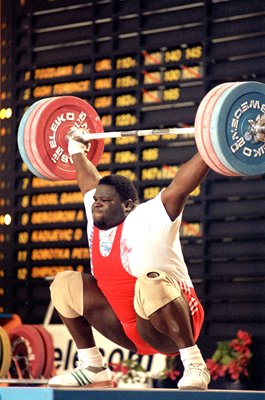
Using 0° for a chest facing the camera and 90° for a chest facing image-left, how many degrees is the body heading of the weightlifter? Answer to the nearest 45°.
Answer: approximately 45°

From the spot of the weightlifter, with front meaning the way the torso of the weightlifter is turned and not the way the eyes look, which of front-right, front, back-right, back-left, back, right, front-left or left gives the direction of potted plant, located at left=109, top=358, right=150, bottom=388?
back-right

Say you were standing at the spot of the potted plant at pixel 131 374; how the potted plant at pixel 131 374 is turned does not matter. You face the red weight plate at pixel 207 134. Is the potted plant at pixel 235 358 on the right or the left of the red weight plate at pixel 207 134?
left
